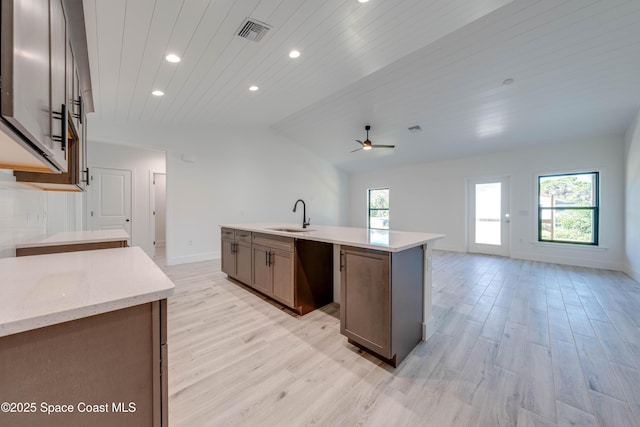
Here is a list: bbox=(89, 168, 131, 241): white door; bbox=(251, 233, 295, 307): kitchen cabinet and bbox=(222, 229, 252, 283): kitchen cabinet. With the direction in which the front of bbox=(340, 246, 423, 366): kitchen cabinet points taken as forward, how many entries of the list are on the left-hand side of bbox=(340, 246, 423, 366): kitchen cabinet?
0

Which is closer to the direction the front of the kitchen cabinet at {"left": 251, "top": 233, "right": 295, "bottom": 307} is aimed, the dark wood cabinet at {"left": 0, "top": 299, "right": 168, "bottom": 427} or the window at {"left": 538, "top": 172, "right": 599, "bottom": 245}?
the dark wood cabinet

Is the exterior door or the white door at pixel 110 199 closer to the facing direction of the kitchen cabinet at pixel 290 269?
the white door

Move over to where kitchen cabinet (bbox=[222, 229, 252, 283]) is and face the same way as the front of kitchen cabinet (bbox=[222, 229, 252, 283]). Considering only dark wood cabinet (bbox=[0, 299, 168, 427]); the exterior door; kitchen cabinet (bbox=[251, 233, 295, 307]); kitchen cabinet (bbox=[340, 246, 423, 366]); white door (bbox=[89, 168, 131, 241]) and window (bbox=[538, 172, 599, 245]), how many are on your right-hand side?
1

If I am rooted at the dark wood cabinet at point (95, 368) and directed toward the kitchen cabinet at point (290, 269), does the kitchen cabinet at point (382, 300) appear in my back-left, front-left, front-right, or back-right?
front-right

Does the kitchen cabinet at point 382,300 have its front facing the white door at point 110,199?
no

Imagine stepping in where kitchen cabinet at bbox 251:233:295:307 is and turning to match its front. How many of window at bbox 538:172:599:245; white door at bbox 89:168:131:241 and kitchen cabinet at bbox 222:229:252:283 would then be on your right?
2

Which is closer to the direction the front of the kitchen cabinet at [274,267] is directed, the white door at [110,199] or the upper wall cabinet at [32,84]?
the upper wall cabinet

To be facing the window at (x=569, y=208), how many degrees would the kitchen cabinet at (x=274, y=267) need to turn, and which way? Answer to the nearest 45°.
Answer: approximately 135° to its left

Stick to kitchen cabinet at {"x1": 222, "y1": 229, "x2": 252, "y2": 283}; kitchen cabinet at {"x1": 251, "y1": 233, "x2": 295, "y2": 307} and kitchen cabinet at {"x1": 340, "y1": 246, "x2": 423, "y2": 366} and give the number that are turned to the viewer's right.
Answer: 0

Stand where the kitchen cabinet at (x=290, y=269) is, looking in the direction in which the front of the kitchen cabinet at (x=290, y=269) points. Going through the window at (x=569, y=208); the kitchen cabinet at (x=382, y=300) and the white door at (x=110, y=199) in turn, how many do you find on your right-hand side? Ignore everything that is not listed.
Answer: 1

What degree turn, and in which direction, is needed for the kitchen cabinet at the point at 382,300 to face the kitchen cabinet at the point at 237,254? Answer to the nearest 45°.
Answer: approximately 90° to its right

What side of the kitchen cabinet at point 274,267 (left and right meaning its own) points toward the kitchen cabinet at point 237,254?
right

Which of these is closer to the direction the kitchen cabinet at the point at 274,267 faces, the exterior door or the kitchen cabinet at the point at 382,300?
the kitchen cabinet

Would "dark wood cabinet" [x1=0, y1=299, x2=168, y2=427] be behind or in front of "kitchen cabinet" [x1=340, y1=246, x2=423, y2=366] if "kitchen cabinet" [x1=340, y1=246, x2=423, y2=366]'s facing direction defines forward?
in front

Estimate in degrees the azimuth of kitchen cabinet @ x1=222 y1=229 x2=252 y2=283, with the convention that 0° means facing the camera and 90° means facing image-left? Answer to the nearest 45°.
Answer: approximately 45°

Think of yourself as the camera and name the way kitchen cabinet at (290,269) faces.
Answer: facing the viewer and to the left of the viewer

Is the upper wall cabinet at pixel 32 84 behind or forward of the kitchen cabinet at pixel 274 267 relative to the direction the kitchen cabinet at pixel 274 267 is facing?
forward

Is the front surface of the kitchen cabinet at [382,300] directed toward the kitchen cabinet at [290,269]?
no

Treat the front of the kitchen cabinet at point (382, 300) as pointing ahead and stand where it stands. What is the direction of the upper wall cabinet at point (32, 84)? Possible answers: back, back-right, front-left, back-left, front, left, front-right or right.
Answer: front
